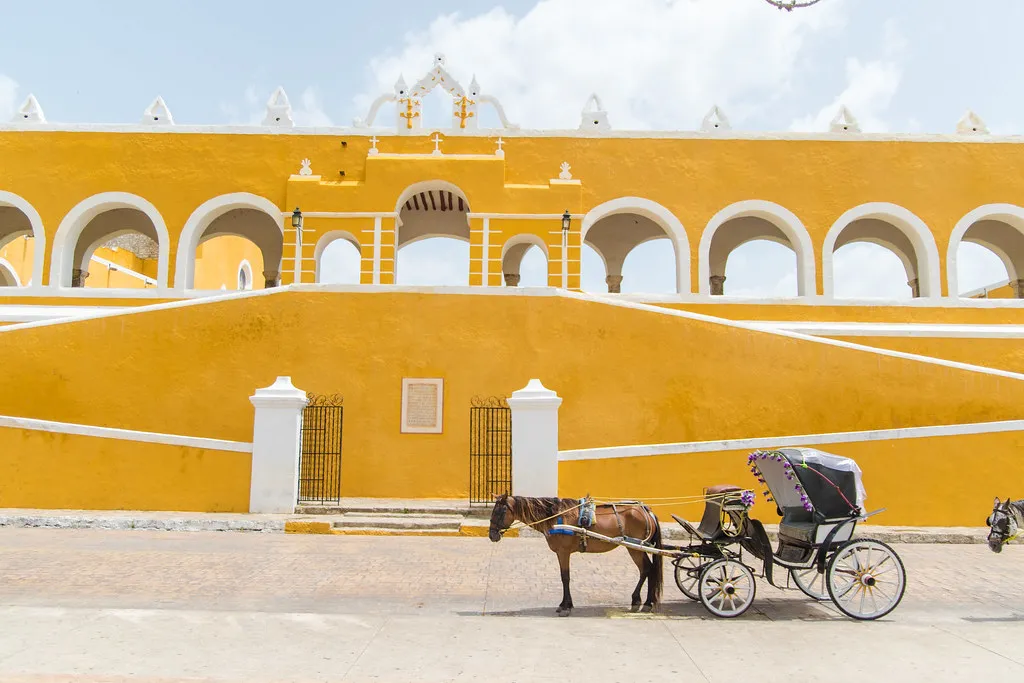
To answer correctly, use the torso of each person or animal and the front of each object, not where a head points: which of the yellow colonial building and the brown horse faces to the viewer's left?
the brown horse

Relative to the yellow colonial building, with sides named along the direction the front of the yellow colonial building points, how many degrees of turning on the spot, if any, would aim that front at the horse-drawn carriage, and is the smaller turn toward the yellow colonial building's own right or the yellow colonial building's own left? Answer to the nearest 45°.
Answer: approximately 45° to the yellow colonial building's own left

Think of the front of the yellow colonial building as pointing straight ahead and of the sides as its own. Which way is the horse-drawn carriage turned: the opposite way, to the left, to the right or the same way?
to the right

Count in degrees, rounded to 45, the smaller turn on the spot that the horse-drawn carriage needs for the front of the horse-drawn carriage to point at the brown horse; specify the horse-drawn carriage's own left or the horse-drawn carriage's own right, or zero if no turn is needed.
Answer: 0° — it already faces it

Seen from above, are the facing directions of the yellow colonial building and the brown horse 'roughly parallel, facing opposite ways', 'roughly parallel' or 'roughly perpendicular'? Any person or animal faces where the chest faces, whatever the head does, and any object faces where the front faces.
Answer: roughly perpendicular

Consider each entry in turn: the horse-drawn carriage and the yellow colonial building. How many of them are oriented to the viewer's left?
1

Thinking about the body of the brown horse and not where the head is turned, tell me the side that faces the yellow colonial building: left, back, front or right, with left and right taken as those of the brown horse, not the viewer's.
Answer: right

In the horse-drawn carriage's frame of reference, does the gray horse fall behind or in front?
behind

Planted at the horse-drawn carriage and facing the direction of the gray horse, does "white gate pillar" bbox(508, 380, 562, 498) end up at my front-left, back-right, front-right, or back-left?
back-left

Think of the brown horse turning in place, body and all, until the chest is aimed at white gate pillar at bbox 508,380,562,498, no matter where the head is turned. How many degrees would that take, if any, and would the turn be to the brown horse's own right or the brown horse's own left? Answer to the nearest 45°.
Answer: approximately 90° to the brown horse's own right

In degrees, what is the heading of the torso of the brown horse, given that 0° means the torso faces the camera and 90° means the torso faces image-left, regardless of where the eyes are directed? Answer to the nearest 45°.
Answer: approximately 90°

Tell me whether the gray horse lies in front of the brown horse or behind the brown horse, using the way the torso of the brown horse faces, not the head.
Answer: behind

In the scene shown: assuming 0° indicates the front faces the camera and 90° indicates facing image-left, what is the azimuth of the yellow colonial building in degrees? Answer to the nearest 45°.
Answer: approximately 0°

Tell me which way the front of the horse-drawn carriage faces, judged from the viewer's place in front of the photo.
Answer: facing to the left of the viewer

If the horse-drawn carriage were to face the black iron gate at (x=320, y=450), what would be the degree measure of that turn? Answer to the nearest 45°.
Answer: approximately 45° to its right
